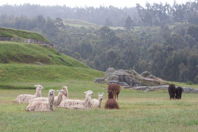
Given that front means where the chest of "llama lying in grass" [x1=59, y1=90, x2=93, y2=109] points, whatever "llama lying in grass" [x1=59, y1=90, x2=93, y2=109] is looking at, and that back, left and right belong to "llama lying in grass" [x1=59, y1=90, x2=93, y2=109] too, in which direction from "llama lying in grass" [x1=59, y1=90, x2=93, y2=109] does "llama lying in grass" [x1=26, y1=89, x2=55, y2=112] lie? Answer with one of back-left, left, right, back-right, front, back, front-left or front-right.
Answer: back-right

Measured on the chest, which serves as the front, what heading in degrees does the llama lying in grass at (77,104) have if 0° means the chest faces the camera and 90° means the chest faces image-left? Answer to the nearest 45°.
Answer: approximately 270°

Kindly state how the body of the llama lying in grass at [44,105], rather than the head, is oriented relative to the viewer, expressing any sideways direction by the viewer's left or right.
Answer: facing to the right of the viewer

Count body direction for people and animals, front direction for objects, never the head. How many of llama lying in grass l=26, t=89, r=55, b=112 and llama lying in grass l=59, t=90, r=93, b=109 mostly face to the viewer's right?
2

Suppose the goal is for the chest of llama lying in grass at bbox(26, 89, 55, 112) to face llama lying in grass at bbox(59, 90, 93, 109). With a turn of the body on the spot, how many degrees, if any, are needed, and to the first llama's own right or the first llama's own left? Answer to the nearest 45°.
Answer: approximately 45° to the first llama's own left
